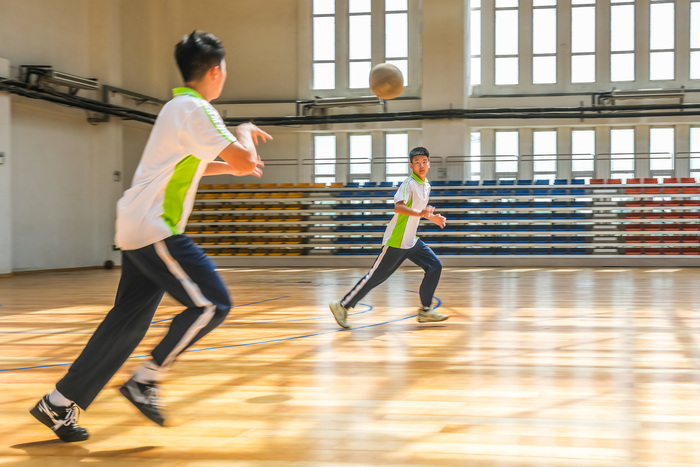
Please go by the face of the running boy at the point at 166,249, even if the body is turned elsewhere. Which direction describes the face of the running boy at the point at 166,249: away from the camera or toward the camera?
away from the camera

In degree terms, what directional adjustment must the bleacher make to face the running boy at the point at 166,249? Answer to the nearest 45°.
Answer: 0° — it already faces them

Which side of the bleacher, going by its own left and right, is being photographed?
front

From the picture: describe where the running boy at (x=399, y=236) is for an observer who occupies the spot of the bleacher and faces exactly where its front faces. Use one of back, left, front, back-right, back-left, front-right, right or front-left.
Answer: front

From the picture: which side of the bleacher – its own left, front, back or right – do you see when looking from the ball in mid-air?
front
